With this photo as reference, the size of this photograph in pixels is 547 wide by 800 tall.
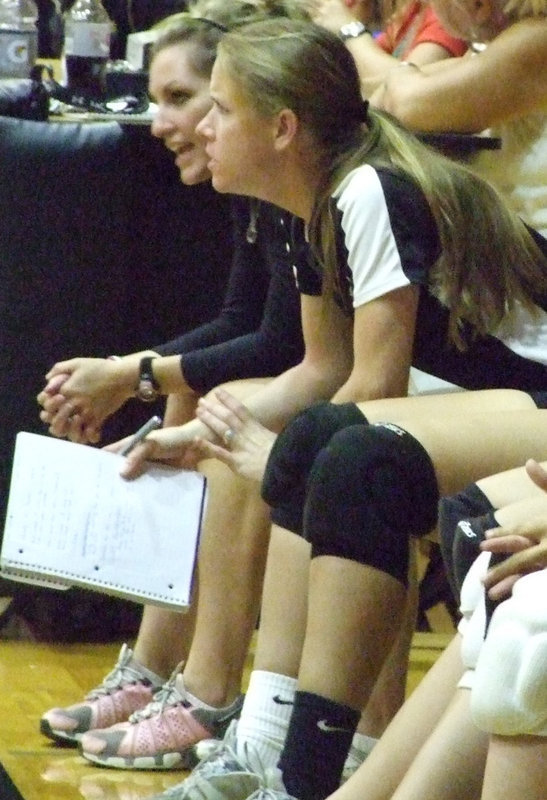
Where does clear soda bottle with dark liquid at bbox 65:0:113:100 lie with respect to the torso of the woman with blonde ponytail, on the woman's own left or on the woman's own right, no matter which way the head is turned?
on the woman's own right

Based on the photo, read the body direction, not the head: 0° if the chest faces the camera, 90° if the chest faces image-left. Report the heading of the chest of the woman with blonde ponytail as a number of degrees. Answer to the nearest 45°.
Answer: approximately 90°

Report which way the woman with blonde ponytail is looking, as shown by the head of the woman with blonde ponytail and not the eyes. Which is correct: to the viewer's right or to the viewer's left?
to the viewer's left

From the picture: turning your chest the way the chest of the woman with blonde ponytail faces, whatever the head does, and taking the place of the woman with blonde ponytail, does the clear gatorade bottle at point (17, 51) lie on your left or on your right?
on your right
